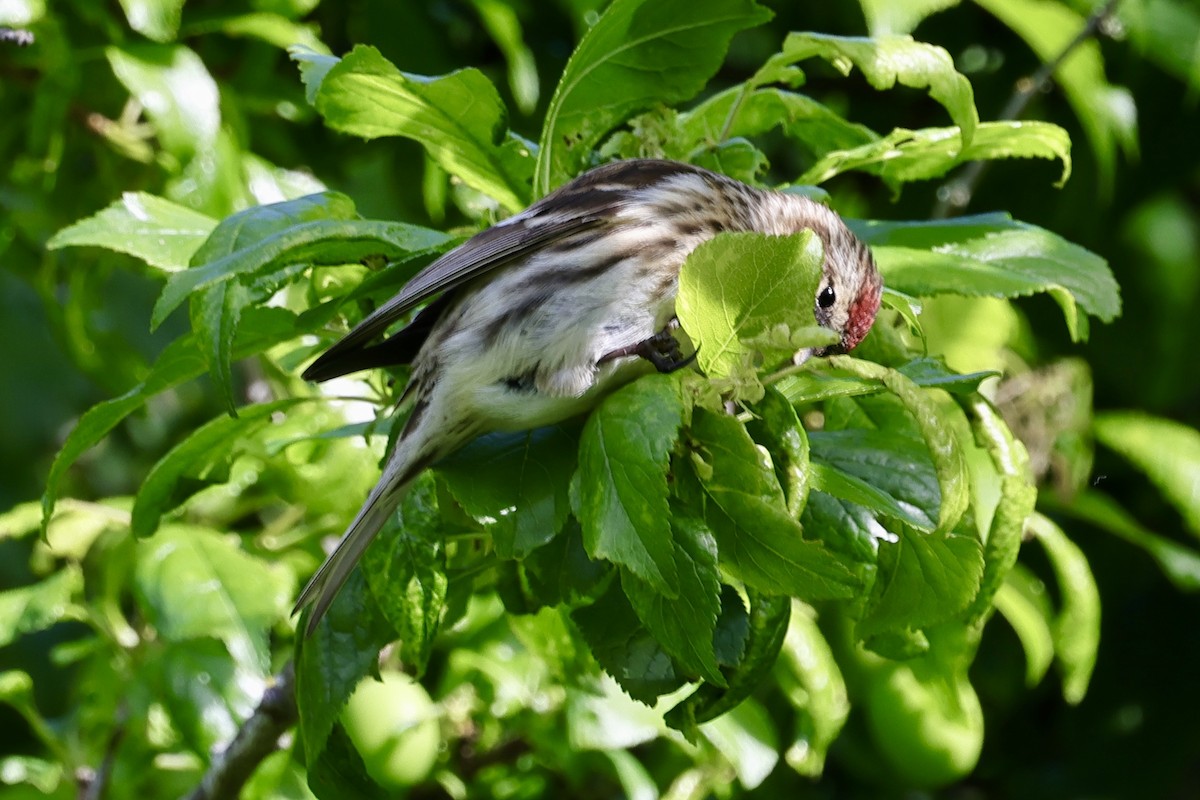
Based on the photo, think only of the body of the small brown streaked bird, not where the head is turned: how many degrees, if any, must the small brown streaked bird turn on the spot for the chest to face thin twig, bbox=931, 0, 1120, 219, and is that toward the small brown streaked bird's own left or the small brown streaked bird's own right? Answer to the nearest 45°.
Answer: approximately 45° to the small brown streaked bird's own left

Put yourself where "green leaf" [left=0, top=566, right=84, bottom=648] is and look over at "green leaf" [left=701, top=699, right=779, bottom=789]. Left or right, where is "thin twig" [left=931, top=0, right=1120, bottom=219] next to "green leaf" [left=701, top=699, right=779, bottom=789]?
left

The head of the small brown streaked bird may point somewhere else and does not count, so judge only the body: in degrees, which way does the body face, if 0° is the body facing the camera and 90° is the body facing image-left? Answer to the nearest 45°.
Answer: approximately 270°

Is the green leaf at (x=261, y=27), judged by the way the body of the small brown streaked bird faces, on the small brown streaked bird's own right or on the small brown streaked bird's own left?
on the small brown streaked bird's own left
